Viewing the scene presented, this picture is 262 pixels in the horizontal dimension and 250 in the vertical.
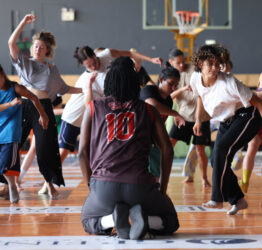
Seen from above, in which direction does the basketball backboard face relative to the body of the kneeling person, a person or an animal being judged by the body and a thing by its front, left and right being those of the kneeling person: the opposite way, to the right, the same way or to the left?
the opposite way

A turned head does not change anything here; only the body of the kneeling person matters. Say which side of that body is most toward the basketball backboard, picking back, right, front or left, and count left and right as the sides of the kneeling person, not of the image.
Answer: front

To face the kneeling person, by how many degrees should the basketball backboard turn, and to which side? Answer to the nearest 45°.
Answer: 0° — it already faces them

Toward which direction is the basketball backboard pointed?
toward the camera

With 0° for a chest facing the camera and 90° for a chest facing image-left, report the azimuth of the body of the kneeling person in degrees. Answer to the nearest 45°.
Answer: approximately 180°

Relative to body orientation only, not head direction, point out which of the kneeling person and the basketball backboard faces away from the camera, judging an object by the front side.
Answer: the kneeling person

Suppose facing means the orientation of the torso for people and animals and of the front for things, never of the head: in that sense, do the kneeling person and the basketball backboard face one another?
yes

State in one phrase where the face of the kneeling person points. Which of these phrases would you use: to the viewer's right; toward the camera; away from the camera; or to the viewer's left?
away from the camera

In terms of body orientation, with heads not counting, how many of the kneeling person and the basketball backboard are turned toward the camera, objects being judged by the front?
1
